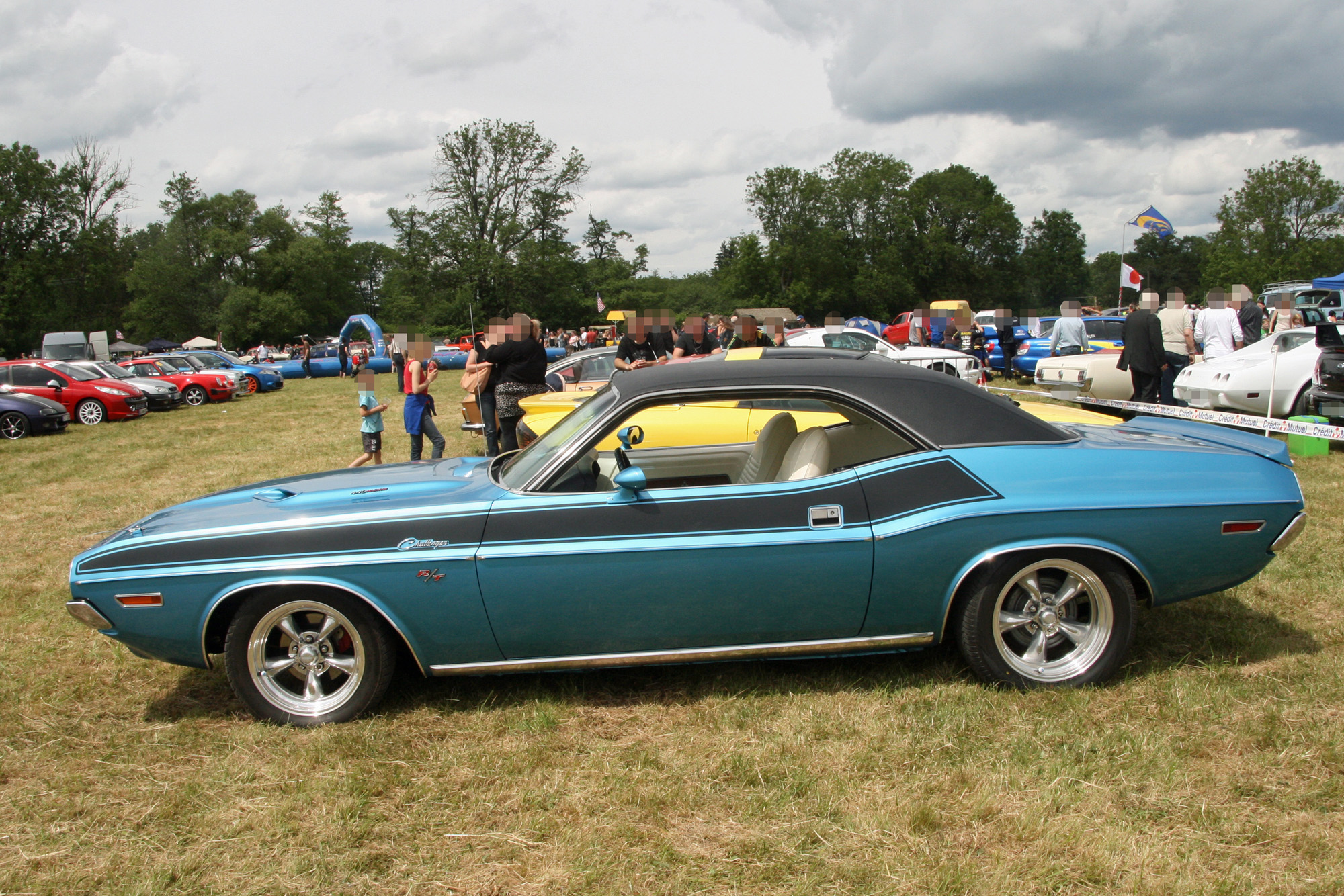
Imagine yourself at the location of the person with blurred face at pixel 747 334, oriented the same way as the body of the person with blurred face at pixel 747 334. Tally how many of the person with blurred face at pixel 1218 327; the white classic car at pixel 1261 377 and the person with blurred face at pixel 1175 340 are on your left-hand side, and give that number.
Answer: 3

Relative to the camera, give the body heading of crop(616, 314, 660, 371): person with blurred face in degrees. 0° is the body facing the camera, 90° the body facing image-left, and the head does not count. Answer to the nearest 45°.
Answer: approximately 0°

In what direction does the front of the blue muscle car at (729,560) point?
to the viewer's left

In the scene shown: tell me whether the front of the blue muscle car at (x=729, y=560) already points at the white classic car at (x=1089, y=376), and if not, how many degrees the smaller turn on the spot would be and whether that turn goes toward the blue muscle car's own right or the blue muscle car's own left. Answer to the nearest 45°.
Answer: approximately 135° to the blue muscle car's own right

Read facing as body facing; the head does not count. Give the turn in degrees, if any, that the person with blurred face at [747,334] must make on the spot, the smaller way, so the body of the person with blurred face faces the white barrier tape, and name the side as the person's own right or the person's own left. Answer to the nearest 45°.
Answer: approximately 45° to the person's own left
